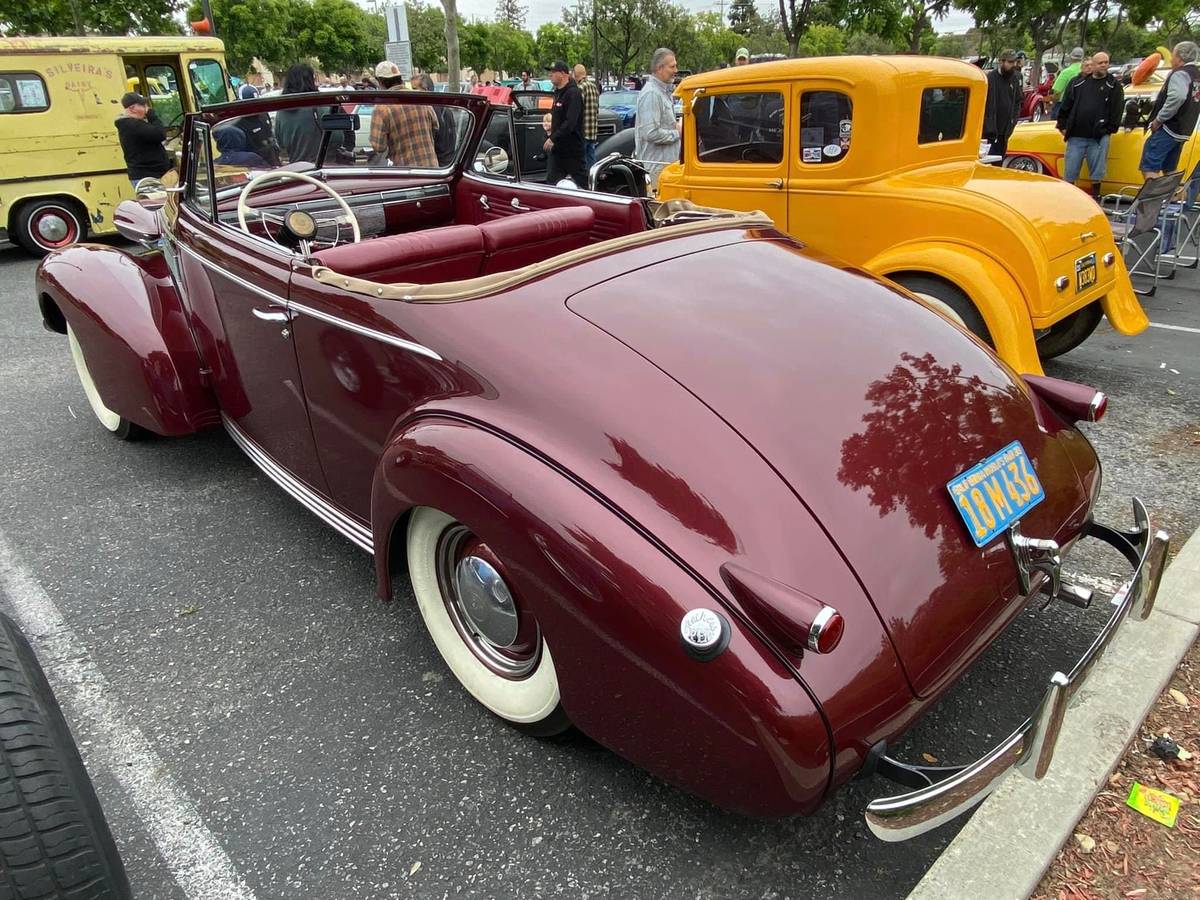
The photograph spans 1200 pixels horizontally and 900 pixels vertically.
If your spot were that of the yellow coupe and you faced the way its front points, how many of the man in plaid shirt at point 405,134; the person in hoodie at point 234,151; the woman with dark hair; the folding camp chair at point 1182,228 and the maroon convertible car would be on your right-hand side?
1

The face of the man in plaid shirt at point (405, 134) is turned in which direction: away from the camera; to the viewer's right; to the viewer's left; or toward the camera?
away from the camera

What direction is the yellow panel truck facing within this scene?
to the viewer's right

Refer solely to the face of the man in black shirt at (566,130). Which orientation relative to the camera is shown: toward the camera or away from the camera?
toward the camera

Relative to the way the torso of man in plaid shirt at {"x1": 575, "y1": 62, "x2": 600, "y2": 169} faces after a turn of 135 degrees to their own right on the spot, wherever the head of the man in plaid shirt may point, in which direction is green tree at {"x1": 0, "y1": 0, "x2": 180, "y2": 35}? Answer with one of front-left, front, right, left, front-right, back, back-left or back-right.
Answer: left

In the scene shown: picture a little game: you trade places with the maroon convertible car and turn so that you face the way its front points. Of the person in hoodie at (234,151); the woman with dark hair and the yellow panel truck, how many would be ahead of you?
3

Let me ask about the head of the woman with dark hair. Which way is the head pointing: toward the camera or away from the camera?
away from the camera

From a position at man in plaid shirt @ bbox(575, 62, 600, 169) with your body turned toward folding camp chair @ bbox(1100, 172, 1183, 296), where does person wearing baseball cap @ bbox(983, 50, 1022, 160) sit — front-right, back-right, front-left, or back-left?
front-left

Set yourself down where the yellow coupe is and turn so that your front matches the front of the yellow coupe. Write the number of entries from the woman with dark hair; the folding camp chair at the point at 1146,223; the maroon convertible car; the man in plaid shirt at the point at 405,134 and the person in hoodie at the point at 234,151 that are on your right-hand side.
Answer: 1

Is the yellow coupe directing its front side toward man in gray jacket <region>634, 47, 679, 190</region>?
yes
